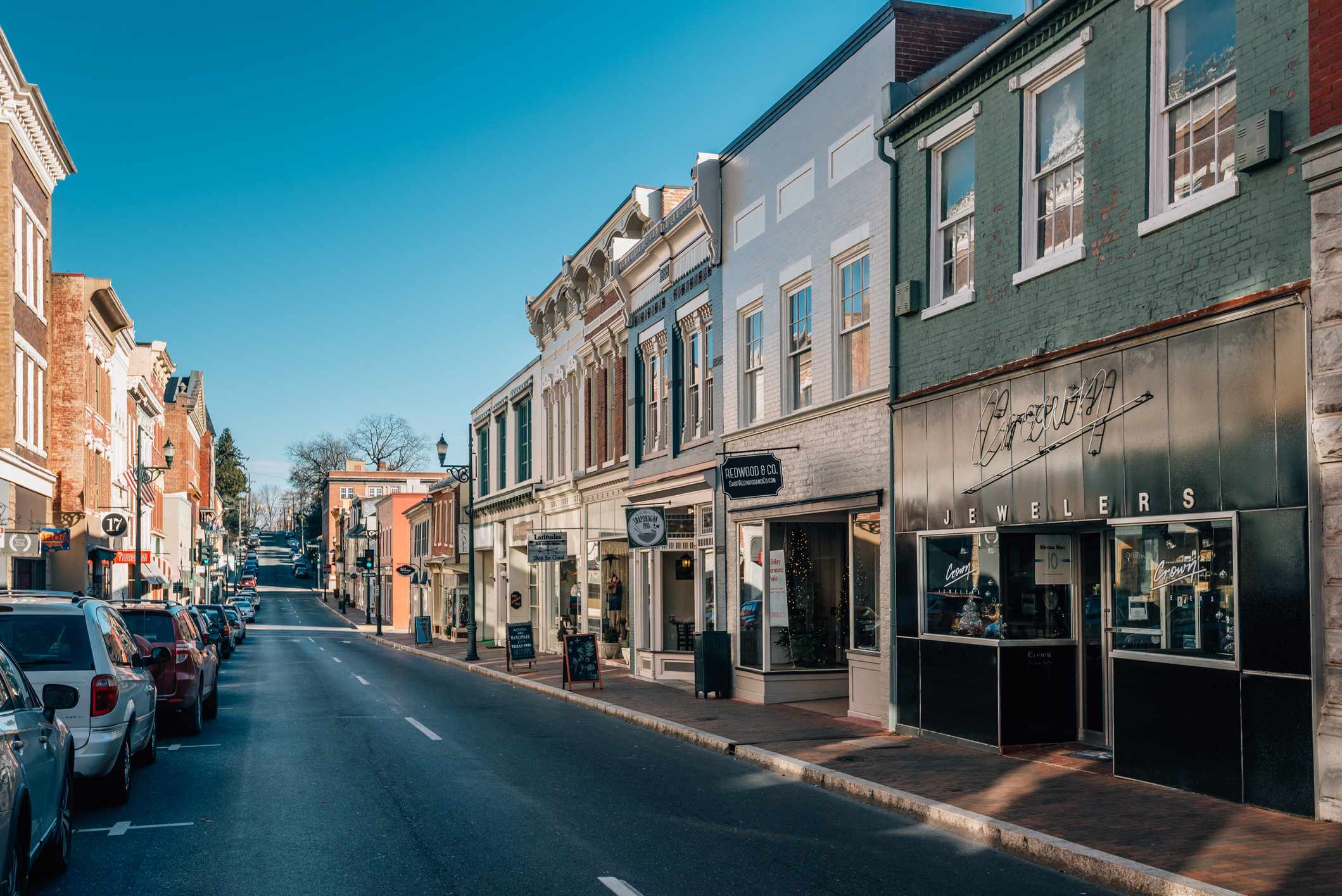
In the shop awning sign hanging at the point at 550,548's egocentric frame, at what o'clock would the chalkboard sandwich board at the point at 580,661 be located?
The chalkboard sandwich board is roughly at 12 o'clock from the shop awning sign hanging.

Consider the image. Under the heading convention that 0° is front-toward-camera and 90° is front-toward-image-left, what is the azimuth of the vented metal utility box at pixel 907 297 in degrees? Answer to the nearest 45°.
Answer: approximately 45°

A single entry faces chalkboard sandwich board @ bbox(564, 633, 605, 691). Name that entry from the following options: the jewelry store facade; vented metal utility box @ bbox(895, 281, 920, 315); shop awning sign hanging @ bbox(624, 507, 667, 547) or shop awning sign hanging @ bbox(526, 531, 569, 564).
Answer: shop awning sign hanging @ bbox(526, 531, 569, 564)

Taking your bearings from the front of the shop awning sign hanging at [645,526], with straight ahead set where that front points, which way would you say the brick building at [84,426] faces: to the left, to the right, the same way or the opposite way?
to the left

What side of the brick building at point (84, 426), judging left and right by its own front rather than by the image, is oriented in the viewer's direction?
right

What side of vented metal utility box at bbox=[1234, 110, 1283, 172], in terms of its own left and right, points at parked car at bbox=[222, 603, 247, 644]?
right

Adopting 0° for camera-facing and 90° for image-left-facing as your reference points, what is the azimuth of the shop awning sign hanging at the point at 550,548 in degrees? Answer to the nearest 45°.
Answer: approximately 0°

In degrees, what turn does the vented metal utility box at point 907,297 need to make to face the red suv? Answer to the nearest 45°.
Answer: approximately 45° to its right
